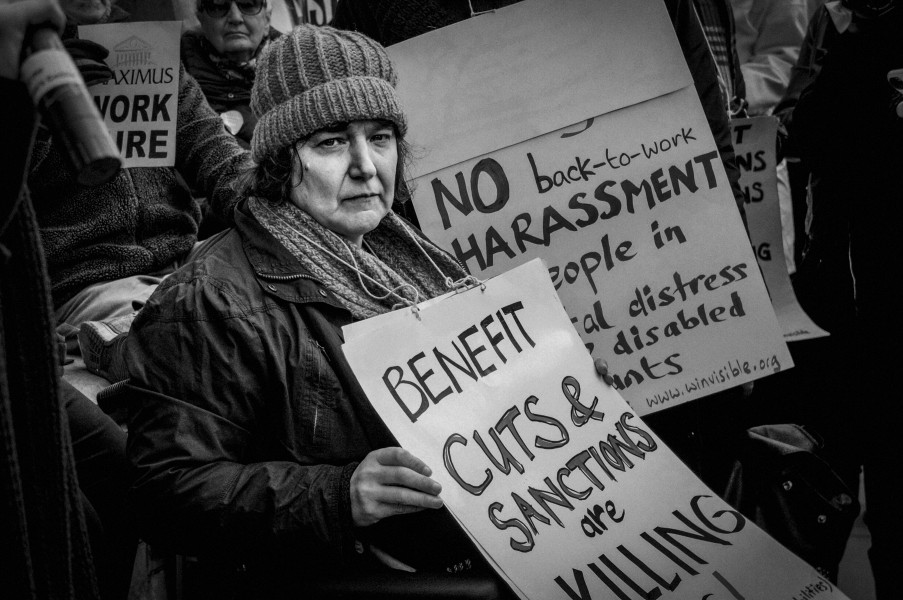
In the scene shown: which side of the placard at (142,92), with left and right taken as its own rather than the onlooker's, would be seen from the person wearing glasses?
back

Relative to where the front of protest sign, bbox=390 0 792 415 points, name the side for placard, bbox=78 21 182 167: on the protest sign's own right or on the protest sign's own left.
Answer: on the protest sign's own right

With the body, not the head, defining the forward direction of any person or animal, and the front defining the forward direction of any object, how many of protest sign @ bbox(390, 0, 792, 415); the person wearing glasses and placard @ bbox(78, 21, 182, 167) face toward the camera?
3

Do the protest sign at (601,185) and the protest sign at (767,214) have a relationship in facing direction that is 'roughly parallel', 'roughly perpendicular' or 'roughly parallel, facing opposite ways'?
roughly parallel

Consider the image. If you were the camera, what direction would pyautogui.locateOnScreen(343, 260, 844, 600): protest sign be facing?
facing the viewer

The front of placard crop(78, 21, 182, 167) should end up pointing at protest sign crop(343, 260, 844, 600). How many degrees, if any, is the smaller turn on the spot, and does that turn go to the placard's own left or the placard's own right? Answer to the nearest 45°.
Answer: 0° — it already faces it

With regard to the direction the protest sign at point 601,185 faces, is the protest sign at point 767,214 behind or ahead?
behind

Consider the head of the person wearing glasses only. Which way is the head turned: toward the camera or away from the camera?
toward the camera

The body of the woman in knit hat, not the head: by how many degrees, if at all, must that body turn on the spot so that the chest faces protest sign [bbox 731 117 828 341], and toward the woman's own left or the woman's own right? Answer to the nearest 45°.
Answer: approximately 90° to the woman's own left

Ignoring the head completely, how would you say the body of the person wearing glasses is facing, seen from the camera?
toward the camera

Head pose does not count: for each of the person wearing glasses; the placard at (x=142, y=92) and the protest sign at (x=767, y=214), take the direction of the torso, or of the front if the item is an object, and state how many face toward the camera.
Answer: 3

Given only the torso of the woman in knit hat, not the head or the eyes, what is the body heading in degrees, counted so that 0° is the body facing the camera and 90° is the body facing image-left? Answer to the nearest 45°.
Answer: approximately 315°

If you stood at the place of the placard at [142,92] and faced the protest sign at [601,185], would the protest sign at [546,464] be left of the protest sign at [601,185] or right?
right

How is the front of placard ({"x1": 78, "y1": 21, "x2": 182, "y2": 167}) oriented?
toward the camera
